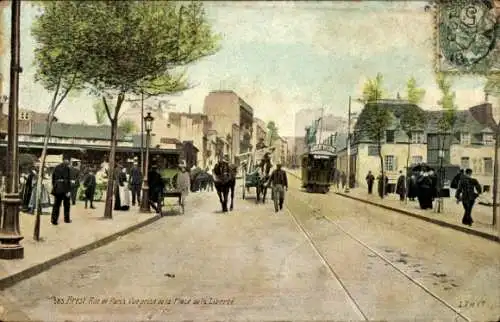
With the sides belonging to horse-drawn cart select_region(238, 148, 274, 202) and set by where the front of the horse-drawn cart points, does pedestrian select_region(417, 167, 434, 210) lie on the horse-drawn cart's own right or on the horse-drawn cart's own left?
on the horse-drawn cart's own left

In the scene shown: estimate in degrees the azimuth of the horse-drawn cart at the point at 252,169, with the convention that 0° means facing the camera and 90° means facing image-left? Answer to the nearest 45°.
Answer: approximately 0°

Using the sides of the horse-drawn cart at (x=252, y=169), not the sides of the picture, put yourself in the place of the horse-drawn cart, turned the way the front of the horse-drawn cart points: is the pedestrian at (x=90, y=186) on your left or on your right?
on your right
